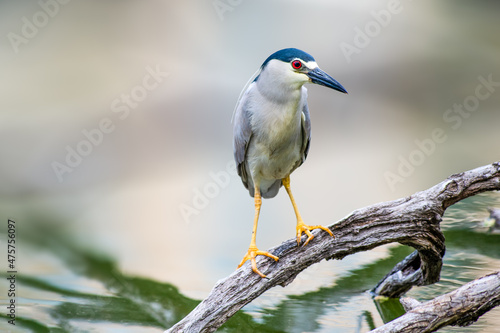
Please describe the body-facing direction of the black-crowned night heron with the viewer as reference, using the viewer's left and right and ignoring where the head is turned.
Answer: facing the viewer and to the right of the viewer
